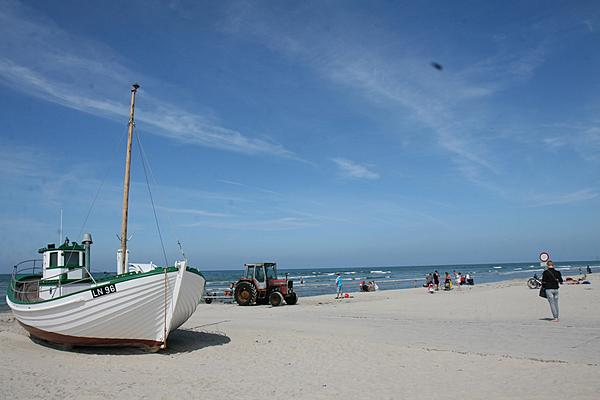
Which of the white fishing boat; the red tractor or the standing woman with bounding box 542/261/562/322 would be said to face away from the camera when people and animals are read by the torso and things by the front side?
the standing woman

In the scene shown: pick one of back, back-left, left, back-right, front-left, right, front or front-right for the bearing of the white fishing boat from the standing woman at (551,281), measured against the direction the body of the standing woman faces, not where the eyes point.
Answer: back-left

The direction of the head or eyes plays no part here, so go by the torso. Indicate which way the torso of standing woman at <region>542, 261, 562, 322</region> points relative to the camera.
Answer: away from the camera

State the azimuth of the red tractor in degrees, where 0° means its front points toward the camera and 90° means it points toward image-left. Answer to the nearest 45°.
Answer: approximately 315°

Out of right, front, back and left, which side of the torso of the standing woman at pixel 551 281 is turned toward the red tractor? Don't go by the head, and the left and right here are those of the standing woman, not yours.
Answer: left

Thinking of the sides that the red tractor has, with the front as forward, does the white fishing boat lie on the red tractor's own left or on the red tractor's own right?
on the red tractor's own right
